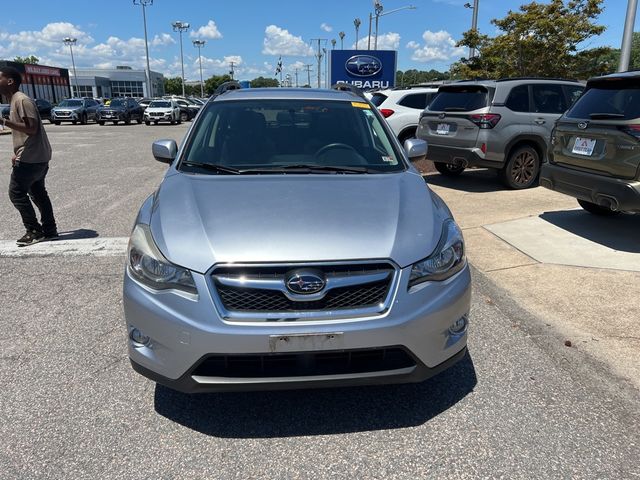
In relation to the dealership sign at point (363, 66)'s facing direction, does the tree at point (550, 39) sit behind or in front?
in front

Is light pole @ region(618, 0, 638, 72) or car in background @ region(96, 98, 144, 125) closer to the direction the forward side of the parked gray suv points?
the light pole

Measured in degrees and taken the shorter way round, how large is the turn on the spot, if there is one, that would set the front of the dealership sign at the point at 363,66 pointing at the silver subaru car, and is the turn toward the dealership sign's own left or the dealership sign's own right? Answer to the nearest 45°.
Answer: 0° — it already faces it

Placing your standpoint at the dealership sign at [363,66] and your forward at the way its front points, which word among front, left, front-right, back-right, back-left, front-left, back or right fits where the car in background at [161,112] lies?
back-right

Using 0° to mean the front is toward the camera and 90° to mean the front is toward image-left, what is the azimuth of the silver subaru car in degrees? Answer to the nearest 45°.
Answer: approximately 0°

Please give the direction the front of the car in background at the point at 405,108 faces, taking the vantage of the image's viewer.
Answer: facing away from the viewer and to the right of the viewer

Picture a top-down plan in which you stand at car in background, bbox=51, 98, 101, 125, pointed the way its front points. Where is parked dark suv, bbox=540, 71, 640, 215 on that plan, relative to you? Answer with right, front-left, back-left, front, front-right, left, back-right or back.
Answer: front-left

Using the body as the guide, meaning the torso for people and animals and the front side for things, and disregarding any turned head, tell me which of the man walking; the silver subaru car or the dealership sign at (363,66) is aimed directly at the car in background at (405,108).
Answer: the dealership sign

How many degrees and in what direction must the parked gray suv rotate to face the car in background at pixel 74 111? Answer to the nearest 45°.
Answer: approximately 90° to its left

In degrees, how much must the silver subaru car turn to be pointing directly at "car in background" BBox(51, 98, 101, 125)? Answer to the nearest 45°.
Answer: approximately 135° to its right
